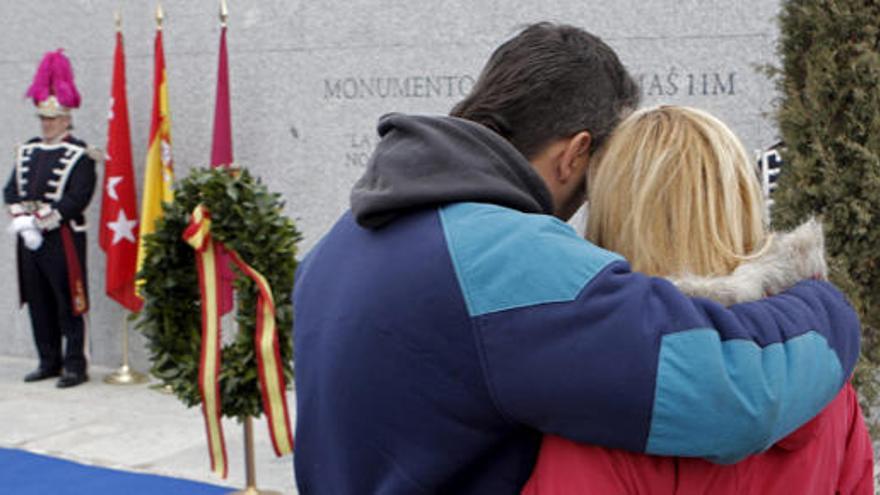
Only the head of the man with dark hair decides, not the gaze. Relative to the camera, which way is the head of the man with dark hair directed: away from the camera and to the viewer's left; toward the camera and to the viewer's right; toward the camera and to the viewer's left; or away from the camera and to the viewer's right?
away from the camera and to the viewer's right

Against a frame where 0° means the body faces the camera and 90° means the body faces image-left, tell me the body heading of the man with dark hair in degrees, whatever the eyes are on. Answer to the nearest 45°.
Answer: approximately 225°

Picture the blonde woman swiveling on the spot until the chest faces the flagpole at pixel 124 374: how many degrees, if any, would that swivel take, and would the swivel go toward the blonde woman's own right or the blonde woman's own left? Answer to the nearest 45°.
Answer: approximately 45° to the blonde woman's own left

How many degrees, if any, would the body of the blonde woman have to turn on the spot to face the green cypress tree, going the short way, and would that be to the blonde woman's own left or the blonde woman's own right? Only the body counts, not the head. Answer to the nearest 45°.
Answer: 0° — they already face it

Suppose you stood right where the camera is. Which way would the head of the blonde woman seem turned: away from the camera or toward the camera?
away from the camera

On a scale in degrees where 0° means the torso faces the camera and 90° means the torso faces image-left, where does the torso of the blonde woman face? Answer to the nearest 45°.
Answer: approximately 180°

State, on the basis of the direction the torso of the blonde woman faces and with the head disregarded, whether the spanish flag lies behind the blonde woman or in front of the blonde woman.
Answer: in front

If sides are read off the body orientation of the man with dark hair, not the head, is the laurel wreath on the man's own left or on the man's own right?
on the man's own left

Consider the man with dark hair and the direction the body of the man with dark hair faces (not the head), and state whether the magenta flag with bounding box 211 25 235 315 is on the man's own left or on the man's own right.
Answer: on the man's own left

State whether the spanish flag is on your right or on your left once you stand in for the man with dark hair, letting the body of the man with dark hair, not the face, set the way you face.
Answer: on your left

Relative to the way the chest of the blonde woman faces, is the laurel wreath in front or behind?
in front
